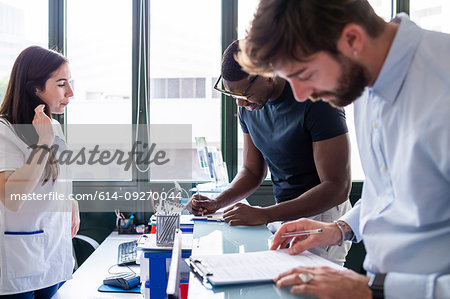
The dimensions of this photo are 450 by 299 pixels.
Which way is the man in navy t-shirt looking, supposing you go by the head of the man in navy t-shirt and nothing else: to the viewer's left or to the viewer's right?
to the viewer's left

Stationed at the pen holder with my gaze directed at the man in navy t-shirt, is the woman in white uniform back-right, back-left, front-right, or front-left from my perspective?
back-left

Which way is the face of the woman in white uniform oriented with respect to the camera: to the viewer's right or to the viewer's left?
to the viewer's right

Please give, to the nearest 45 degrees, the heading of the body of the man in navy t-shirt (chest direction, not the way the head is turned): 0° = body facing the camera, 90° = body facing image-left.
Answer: approximately 45°

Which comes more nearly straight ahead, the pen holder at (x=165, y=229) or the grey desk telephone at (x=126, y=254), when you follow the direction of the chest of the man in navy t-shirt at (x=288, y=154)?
the pen holder

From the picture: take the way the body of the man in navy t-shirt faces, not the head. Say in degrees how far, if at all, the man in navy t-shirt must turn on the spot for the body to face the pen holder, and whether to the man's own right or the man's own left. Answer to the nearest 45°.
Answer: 0° — they already face it

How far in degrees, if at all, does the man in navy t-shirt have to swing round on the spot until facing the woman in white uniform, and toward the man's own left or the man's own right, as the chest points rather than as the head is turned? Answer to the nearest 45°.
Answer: approximately 45° to the man's own right
